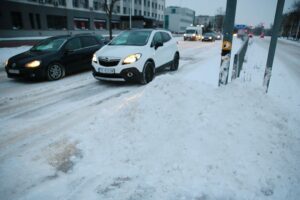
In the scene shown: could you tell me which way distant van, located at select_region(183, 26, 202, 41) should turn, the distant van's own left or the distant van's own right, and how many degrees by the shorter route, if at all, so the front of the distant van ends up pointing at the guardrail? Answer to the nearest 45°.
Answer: approximately 45° to the distant van's own left

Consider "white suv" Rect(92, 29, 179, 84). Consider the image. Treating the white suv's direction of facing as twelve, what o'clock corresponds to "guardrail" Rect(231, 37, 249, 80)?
The guardrail is roughly at 8 o'clock from the white suv.

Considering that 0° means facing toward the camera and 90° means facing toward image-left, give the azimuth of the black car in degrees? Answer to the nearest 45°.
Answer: approximately 45°

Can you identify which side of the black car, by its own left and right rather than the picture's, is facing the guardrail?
left

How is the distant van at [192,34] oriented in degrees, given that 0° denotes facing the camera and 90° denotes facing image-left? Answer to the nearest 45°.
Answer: approximately 45°

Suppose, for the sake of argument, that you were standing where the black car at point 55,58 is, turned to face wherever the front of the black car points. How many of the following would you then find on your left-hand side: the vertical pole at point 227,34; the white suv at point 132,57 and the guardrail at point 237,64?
3

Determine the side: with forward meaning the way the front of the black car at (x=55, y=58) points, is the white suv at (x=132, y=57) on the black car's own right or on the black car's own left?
on the black car's own left

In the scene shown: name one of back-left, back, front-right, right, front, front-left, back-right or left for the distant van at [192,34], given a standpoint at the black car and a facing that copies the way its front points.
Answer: back
